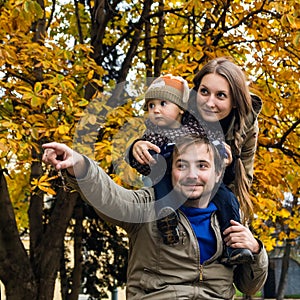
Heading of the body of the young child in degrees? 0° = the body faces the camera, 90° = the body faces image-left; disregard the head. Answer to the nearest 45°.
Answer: approximately 0°

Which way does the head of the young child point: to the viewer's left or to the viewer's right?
to the viewer's left
